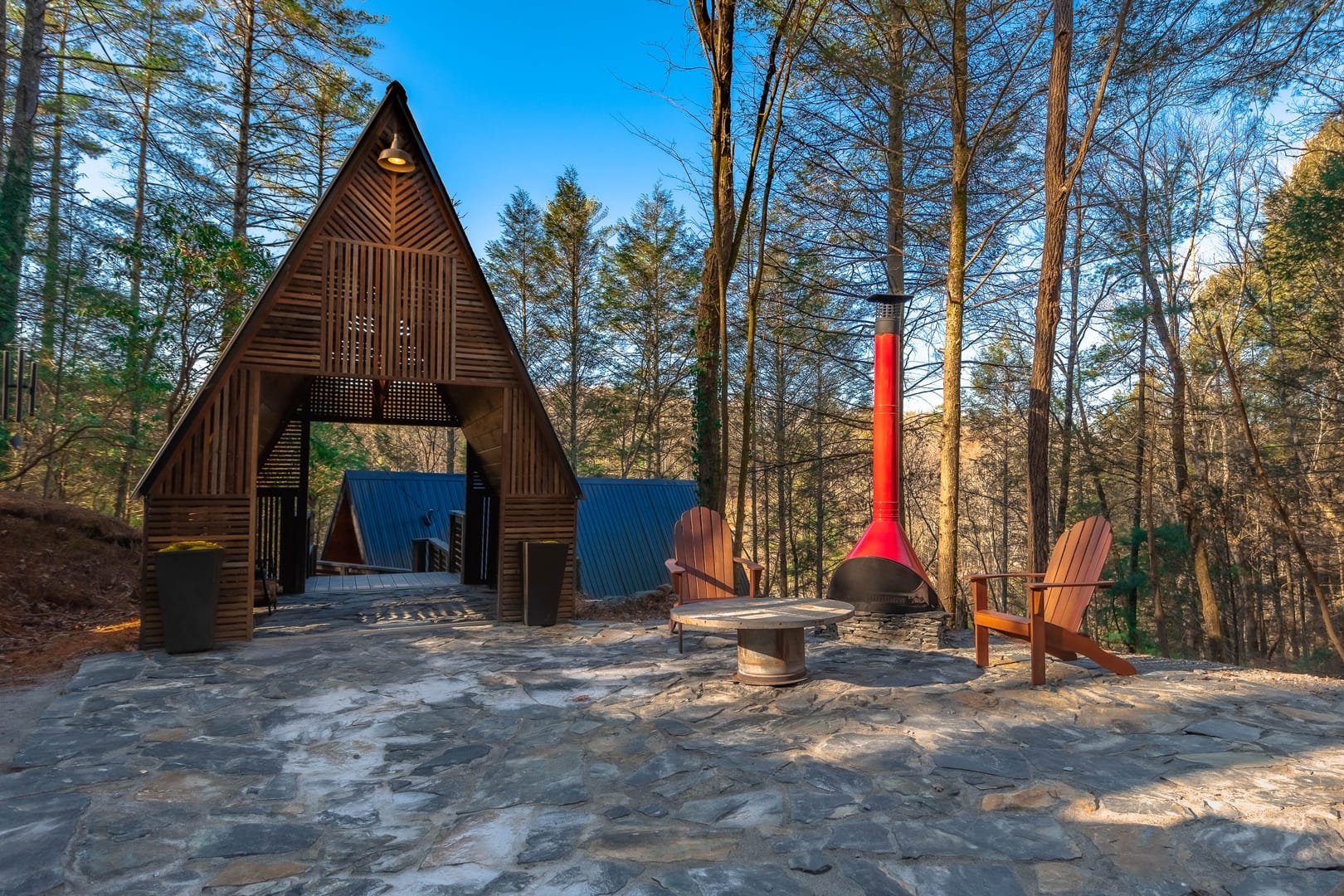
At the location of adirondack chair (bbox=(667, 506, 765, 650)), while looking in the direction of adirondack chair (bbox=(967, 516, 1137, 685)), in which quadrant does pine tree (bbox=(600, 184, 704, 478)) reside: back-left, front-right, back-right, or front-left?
back-left

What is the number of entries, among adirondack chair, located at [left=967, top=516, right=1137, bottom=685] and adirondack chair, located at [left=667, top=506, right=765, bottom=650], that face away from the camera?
0

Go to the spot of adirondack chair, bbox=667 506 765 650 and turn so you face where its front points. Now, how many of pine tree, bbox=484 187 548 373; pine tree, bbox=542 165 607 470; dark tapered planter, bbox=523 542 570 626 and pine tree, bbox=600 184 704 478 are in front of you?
0

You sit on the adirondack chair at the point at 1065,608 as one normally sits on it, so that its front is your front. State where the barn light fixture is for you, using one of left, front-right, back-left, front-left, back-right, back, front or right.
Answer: front-right

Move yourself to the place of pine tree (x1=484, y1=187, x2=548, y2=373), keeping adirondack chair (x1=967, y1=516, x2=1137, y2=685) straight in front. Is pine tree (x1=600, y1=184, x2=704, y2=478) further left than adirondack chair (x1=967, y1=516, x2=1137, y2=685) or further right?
left

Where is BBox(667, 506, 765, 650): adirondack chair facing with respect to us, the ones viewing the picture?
facing the viewer and to the right of the viewer

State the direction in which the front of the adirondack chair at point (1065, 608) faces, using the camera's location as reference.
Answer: facing the viewer and to the left of the viewer

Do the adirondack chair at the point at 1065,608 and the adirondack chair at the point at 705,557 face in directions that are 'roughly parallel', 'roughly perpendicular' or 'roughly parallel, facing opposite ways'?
roughly perpendicular

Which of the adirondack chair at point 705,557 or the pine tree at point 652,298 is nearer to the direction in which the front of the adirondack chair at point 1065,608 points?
the adirondack chair

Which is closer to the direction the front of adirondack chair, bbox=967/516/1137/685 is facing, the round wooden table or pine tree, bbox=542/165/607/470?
the round wooden table

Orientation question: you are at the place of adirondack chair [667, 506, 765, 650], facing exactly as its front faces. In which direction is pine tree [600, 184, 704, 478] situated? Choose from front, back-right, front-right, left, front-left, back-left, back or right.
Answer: back-left
